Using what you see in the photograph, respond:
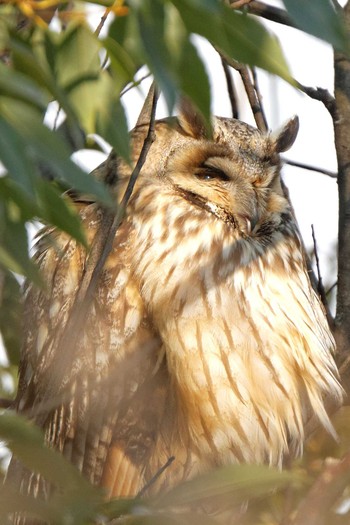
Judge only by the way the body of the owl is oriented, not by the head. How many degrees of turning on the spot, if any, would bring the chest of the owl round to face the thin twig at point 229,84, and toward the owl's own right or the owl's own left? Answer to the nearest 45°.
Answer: approximately 90° to the owl's own left

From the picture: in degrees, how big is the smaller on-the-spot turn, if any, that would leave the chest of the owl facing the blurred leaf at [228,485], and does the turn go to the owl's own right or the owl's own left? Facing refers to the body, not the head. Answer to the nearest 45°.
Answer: approximately 45° to the owl's own right

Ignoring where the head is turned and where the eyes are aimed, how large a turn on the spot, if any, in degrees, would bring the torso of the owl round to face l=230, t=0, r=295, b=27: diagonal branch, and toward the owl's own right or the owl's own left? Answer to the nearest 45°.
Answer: approximately 90° to the owl's own left

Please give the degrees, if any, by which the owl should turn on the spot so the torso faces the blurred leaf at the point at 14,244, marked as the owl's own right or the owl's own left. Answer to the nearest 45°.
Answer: approximately 45° to the owl's own right

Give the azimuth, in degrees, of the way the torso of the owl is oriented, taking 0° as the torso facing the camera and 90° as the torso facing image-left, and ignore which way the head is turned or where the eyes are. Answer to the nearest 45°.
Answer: approximately 315°

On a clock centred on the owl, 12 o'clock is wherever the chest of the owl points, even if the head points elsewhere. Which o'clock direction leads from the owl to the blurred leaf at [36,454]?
The blurred leaf is roughly at 2 o'clock from the owl.
